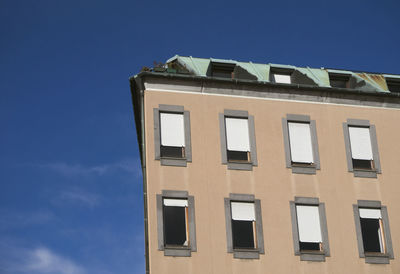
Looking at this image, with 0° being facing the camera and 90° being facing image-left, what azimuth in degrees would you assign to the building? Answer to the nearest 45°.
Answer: approximately 0°
